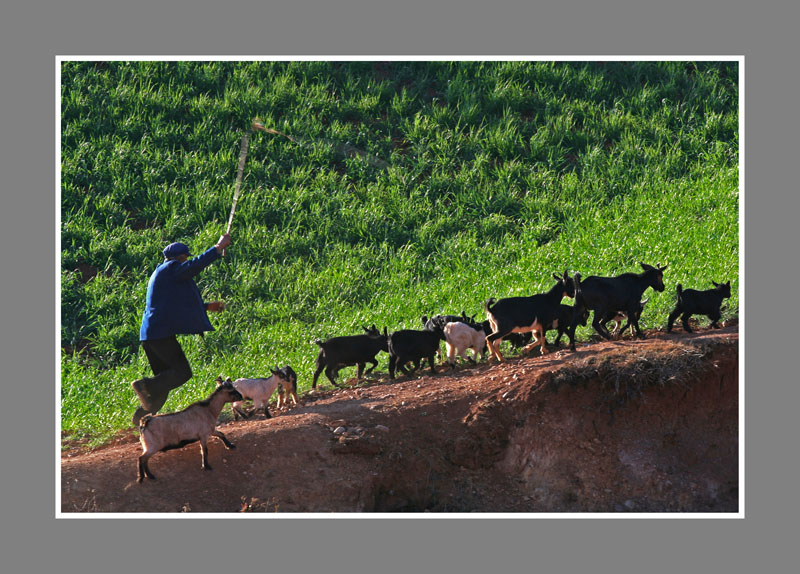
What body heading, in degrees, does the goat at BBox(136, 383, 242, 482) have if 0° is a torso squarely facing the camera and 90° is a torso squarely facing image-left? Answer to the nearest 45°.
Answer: approximately 270°

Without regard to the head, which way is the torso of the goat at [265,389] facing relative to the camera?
to the viewer's right

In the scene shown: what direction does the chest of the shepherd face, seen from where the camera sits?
to the viewer's right

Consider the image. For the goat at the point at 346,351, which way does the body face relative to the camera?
to the viewer's right

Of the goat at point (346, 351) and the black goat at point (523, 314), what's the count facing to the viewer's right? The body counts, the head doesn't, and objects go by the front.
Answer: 2

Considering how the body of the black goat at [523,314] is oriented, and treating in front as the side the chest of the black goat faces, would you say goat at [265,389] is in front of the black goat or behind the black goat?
behind

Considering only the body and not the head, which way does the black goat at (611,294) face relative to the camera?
to the viewer's right

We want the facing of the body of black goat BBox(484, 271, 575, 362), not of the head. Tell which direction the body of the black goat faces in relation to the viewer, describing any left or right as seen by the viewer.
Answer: facing to the right of the viewer

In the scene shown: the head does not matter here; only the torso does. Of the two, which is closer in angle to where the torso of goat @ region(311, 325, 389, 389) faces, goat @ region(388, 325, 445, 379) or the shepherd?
the goat
